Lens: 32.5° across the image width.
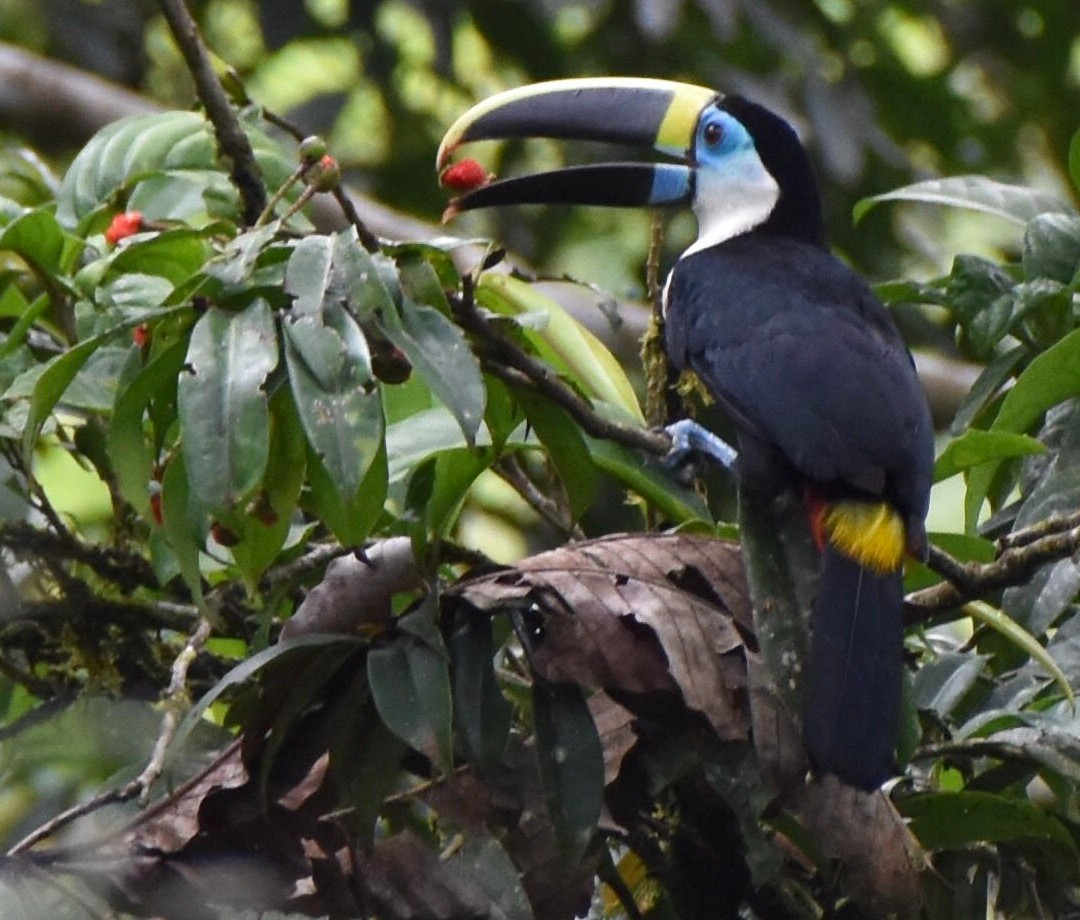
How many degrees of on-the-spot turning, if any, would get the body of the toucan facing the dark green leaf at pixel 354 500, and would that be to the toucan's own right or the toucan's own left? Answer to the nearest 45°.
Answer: approximately 90° to the toucan's own left

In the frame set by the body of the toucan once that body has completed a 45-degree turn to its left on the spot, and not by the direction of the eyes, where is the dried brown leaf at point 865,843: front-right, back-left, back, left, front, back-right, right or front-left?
left

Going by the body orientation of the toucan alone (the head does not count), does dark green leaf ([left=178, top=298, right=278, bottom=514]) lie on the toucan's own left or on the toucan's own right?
on the toucan's own left

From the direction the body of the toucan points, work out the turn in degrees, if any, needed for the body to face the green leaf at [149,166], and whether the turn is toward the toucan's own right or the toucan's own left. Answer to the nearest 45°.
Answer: approximately 45° to the toucan's own left

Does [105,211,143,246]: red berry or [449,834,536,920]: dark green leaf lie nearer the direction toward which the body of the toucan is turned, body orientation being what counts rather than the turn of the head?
the red berry

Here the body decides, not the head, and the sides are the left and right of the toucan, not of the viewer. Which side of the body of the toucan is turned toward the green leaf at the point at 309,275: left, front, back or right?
left

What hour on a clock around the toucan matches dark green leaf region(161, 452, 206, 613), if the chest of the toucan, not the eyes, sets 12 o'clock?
The dark green leaf is roughly at 9 o'clock from the toucan.

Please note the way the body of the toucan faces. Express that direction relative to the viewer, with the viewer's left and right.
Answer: facing away from the viewer and to the left of the viewer
